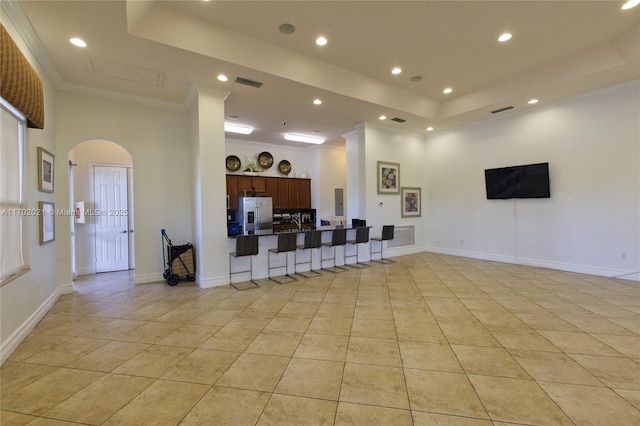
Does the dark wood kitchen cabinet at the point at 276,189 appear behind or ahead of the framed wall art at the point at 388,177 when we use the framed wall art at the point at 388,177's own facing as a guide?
behind

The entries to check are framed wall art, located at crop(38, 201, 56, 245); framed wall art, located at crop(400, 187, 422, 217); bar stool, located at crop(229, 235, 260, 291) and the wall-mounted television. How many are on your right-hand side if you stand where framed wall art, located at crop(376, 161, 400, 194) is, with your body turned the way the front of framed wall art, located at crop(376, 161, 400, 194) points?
2

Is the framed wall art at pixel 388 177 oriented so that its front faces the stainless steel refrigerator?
no

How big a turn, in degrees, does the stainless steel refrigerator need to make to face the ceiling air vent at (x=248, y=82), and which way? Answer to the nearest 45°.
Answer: approximately 45° to its right

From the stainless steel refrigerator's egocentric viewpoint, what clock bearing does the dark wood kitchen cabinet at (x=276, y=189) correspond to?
The dark wood kitchen cabinet is roughly at 8 o'clock from the stainless steel refrigerator.

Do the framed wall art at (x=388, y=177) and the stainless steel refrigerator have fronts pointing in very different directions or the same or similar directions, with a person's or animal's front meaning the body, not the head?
same or similar directions

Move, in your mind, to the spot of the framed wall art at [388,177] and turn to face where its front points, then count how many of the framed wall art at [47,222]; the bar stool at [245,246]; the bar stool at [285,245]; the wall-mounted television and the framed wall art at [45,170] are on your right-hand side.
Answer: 4

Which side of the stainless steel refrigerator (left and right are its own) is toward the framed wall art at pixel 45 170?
right

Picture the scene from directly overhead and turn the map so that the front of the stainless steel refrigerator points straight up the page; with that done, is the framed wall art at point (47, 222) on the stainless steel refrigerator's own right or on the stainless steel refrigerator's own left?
on the stainless steel refrigerator's own right

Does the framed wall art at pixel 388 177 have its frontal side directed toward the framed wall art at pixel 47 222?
no

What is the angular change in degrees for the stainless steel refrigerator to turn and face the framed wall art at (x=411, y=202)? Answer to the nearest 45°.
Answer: approximately 45° to its left

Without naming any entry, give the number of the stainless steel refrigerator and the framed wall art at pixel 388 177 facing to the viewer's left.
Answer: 0

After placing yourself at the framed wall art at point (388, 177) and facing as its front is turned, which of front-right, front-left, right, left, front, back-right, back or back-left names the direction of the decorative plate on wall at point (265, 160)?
back-right

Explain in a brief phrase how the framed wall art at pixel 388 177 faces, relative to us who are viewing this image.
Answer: facing the viewer and to the right of the viewer

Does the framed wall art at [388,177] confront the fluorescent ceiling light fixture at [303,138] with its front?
no

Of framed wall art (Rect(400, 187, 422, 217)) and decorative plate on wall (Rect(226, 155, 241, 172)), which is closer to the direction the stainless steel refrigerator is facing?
the framed wall art

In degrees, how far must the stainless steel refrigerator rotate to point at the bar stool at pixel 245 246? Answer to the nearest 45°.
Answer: approximately 45° to its right

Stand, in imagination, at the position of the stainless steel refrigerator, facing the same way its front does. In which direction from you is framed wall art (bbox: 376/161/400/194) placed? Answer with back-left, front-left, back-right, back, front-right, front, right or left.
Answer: front-left
